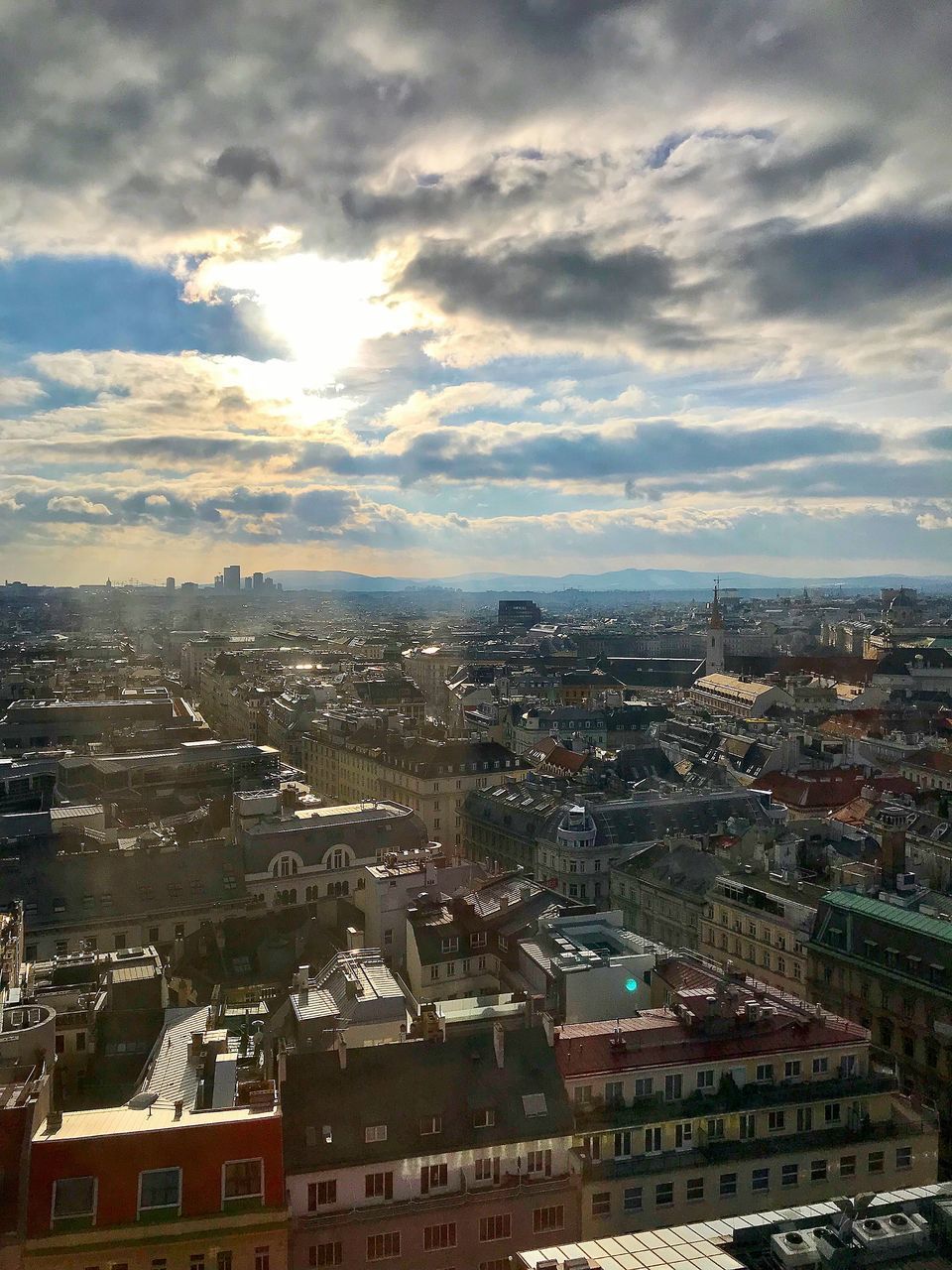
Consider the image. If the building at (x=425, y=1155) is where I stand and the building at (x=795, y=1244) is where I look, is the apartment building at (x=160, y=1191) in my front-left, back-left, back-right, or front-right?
back-right

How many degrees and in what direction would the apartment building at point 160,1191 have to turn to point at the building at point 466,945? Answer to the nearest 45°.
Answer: approximately 135° to its left

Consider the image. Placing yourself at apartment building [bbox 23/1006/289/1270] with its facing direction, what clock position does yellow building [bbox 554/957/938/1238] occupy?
The yellow building is roughly at 9 o'clock from the apartment building.

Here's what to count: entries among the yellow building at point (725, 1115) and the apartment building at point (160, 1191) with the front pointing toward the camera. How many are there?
2

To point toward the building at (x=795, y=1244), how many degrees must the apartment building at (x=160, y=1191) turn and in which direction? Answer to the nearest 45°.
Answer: approximately 45° to its left

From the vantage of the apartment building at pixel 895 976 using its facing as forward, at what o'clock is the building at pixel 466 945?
The building is roughly at 1 o'clock from the apartment building.

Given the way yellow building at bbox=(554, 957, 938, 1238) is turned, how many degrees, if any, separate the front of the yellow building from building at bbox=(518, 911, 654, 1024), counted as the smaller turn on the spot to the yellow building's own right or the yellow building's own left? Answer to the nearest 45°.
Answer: approximately 135° to the yellow building's own right

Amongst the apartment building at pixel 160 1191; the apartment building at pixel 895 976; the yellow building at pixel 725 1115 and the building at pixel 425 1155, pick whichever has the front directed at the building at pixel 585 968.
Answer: the apartment building at pixel 895 976
